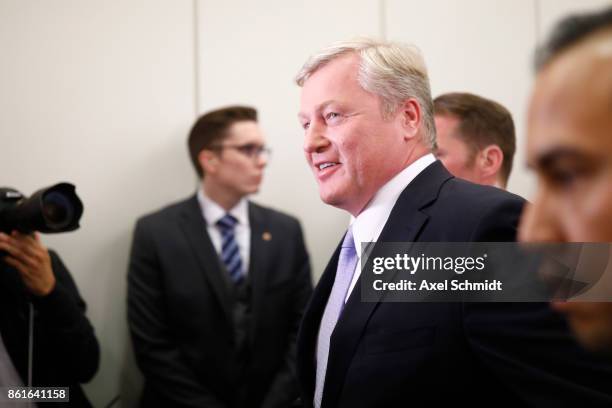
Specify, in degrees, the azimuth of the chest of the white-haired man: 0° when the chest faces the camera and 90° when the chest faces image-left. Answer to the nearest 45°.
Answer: approximately 45°

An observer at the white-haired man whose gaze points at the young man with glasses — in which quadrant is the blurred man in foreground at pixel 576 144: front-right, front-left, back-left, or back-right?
back-left

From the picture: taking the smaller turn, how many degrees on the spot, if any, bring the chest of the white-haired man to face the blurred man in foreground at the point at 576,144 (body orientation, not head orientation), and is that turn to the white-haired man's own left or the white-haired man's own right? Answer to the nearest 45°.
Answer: approximately 45° to the white-haired man's own left

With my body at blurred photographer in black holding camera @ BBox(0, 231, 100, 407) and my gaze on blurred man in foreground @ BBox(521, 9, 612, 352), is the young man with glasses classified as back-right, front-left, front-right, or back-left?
back-left

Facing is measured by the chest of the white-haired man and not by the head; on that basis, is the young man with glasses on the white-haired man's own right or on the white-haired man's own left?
on the white-haired man's own right

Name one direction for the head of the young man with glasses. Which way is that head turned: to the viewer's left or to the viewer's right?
to the viewer's right

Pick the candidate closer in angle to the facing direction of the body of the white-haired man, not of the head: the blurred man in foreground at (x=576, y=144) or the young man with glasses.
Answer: the blurred man in foreground

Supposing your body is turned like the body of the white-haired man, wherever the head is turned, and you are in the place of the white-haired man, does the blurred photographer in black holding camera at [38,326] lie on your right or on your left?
on your right
